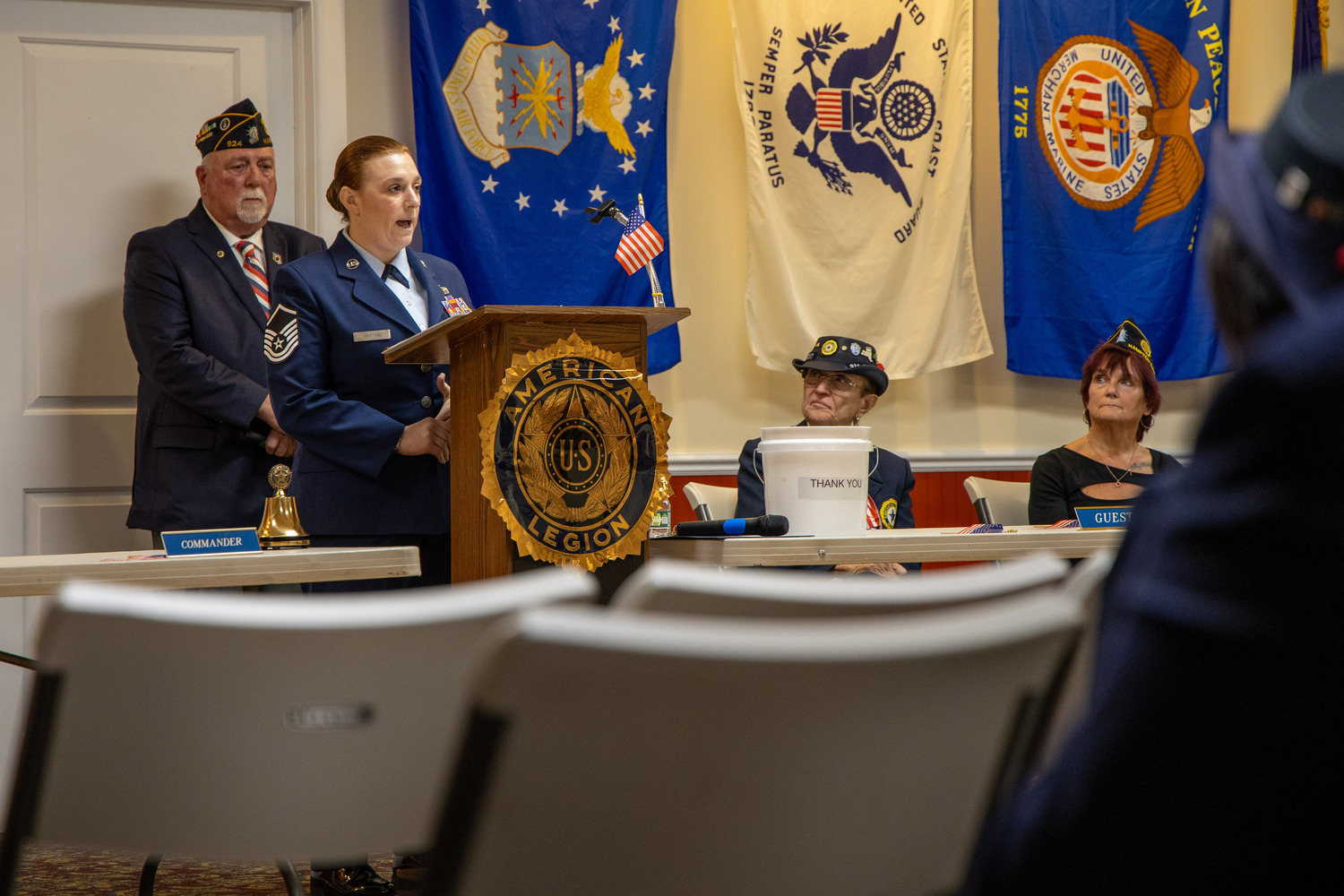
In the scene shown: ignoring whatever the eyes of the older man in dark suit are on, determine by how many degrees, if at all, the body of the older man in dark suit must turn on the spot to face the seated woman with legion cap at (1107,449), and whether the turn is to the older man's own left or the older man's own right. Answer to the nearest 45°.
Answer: approximately 45° to the older man's own left

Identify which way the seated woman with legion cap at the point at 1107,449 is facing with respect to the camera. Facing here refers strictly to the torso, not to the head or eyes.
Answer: toward the camera

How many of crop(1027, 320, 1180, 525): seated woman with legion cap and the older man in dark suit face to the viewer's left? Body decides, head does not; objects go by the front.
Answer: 0

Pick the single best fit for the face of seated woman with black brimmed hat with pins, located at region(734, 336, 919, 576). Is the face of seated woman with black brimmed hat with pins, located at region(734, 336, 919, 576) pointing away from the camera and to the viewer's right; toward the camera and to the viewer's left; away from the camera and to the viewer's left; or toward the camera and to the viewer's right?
toward the camera and to the viewer's left

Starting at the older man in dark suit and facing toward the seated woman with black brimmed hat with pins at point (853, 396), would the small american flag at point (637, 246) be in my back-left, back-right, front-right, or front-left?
front-right

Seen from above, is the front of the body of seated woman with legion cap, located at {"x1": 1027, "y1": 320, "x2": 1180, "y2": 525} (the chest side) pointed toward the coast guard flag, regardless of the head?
no

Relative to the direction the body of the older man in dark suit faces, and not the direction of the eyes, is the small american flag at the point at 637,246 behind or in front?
in front

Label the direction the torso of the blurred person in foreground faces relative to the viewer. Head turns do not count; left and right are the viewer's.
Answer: facing to the left of the viewer

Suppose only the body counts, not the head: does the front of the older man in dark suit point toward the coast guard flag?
no

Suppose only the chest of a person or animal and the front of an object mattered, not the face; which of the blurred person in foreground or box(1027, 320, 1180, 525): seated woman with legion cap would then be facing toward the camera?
the seated woman with legion cap

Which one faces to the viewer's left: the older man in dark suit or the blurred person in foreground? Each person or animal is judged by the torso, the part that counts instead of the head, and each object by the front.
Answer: the blurred person in foreground
